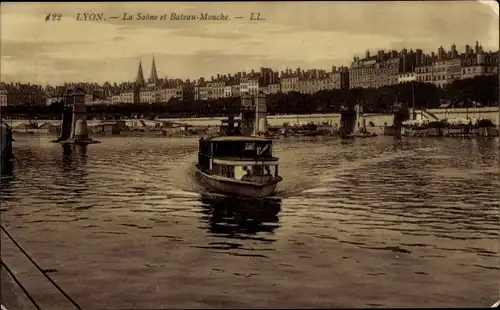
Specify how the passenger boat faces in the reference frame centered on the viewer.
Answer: facing the viewer and to the right of the viewer

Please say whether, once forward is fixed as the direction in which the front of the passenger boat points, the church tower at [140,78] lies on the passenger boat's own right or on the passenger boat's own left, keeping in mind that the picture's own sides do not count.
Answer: on the passenger boat's own right
